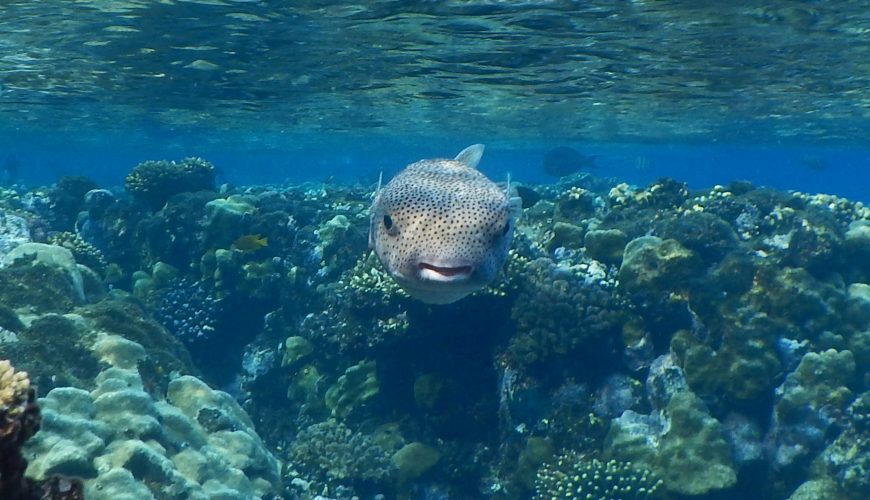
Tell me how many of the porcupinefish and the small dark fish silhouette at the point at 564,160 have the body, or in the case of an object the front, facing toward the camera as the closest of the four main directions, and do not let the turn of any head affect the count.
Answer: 1

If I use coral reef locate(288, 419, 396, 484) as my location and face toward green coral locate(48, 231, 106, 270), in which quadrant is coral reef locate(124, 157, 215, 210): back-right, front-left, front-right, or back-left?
front-right

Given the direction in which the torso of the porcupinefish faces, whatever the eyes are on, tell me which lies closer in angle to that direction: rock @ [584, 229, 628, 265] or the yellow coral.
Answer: the yellow coral

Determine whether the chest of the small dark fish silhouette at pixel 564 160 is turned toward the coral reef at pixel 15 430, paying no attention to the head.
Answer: no

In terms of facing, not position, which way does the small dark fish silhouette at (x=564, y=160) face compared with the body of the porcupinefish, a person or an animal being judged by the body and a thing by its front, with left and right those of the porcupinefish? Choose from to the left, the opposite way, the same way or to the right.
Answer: to the right

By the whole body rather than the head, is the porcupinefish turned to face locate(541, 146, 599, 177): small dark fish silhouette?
no

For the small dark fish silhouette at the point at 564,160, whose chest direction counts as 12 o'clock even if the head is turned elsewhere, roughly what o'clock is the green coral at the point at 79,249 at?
The green coral is roughly at 10 o'clock from the small dark fish silhouette.

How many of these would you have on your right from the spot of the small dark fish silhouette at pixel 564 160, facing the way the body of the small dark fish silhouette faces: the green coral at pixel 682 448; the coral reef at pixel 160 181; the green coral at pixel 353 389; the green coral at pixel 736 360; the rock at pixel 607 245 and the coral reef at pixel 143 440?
0

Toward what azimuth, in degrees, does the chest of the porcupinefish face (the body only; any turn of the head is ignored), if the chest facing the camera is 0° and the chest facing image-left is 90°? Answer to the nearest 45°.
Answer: approximately 0°

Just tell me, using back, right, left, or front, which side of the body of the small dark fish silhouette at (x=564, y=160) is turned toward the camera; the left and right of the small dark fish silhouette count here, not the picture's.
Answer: left

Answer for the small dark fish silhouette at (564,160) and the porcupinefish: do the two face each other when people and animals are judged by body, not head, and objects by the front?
no

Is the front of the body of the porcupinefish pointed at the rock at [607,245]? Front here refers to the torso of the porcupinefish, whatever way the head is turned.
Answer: no
